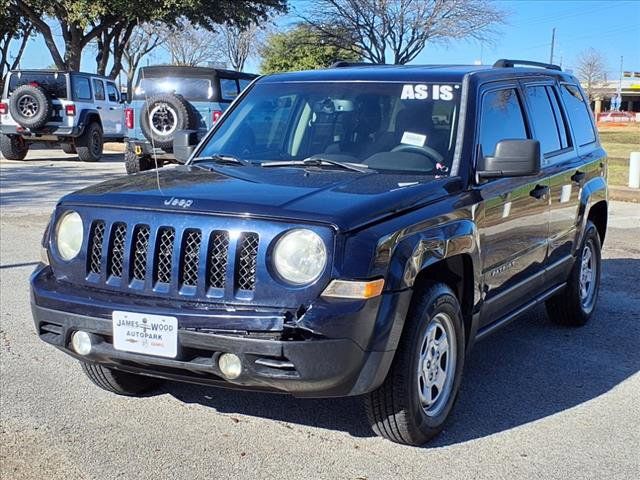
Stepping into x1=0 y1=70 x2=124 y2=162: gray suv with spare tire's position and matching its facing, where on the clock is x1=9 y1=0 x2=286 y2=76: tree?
The tree is roughly at 11 o'clock from the gray suv with spare tire.

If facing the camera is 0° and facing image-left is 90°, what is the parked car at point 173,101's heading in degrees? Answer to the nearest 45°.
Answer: approximately 225°

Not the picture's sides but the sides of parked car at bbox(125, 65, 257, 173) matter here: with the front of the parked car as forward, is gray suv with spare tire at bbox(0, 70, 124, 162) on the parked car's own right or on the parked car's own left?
on the parked car's own left

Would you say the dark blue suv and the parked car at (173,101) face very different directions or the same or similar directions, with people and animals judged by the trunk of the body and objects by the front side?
very different directions

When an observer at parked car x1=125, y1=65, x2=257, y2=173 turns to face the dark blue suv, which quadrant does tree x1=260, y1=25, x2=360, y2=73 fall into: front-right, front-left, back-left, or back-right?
back-left

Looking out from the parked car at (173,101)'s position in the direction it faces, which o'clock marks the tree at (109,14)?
The tree is roughly at 10 o'clock from the parked car.

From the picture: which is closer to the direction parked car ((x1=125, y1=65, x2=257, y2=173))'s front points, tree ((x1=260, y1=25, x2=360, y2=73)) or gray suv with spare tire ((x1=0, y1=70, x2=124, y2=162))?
the tree

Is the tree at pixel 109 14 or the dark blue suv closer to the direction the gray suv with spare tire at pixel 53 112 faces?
the tree

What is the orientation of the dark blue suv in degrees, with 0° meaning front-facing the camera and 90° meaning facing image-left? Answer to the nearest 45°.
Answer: approximately 45°

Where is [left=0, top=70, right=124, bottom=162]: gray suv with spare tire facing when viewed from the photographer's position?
facing away from the viewer and to the right of the viewer

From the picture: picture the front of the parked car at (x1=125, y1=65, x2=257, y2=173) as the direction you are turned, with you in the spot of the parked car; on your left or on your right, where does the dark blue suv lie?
on your right

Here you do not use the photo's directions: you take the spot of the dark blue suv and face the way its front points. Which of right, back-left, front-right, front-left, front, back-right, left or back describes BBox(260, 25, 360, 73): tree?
back-right
